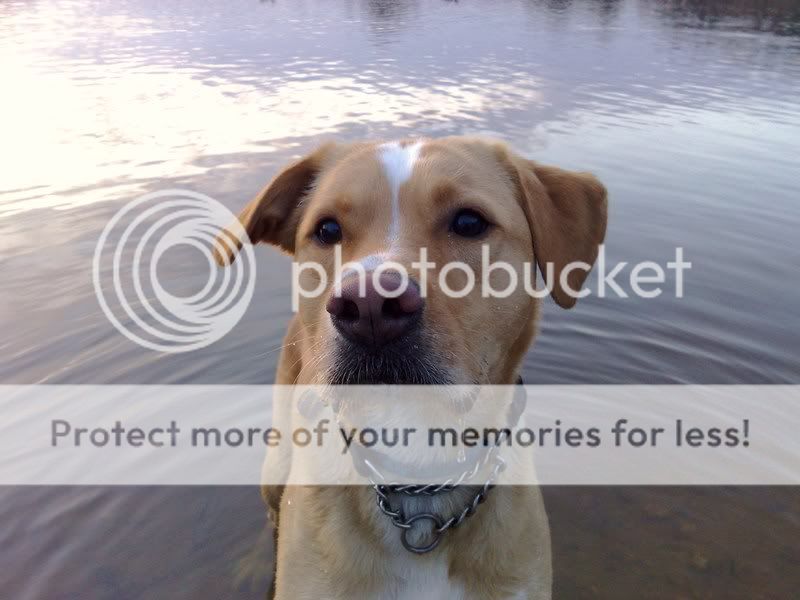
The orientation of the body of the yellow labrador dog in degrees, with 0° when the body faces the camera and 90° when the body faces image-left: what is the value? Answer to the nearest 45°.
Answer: approximately 0°
